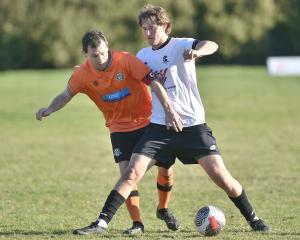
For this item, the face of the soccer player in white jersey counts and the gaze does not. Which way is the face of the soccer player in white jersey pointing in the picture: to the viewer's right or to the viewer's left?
to the viewer's left

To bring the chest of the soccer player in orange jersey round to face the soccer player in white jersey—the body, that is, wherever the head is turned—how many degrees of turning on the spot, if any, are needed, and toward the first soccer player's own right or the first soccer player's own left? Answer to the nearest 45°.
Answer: approximately 45° to the first soccer player's own left

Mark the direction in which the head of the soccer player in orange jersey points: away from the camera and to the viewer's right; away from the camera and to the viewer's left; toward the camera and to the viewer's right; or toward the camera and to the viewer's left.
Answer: toward the camera and to the viewer's right

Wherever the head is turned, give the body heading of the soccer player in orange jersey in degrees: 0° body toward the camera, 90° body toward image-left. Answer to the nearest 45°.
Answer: approximately 0°
